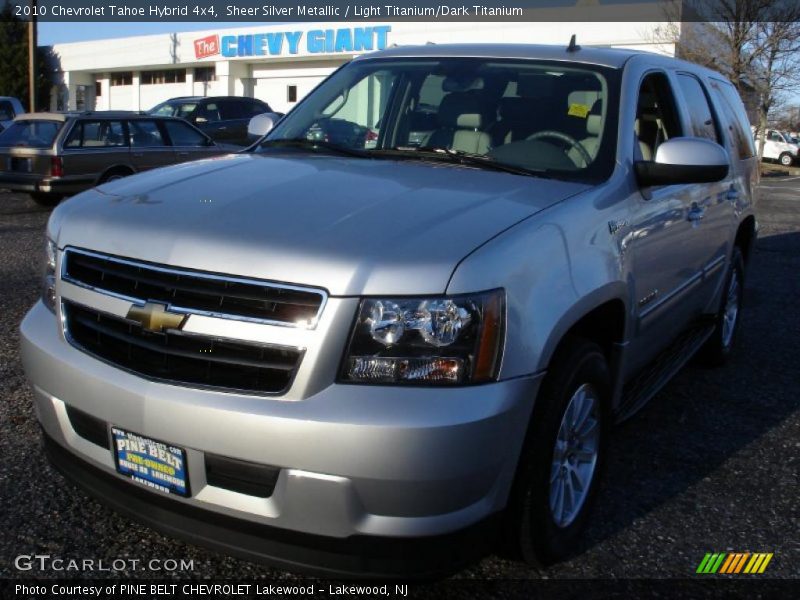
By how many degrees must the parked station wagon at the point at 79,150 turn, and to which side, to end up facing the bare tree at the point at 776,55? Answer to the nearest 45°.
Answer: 0° — it already faces it

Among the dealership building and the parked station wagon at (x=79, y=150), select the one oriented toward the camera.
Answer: the dealership building

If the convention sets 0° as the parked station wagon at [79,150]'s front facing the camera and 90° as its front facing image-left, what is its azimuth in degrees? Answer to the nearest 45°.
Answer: approximately 225°

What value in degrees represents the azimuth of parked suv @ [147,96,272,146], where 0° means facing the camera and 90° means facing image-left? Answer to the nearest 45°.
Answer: approximately 45°

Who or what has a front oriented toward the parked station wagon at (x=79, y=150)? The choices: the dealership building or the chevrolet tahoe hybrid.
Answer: the dealership building

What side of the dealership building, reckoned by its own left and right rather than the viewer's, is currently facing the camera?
front

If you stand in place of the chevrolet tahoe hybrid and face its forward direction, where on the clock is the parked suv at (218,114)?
The parked suv is roughly at 4 o'clock from the chevrolet tahoe hybrid.

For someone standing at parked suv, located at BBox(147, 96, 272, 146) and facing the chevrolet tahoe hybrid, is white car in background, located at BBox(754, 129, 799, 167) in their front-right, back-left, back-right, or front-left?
back-left

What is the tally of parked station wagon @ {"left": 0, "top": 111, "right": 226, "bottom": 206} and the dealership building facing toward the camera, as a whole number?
1

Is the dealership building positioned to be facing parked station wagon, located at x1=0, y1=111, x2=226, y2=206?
yes

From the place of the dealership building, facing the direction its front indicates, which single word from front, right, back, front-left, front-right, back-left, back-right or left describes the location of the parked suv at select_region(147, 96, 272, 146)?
front

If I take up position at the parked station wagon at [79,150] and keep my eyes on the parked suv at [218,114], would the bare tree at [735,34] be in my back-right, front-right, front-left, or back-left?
front-right

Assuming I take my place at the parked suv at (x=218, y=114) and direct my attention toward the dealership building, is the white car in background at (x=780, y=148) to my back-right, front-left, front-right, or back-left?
front-right

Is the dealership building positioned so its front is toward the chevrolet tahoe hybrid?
yes
